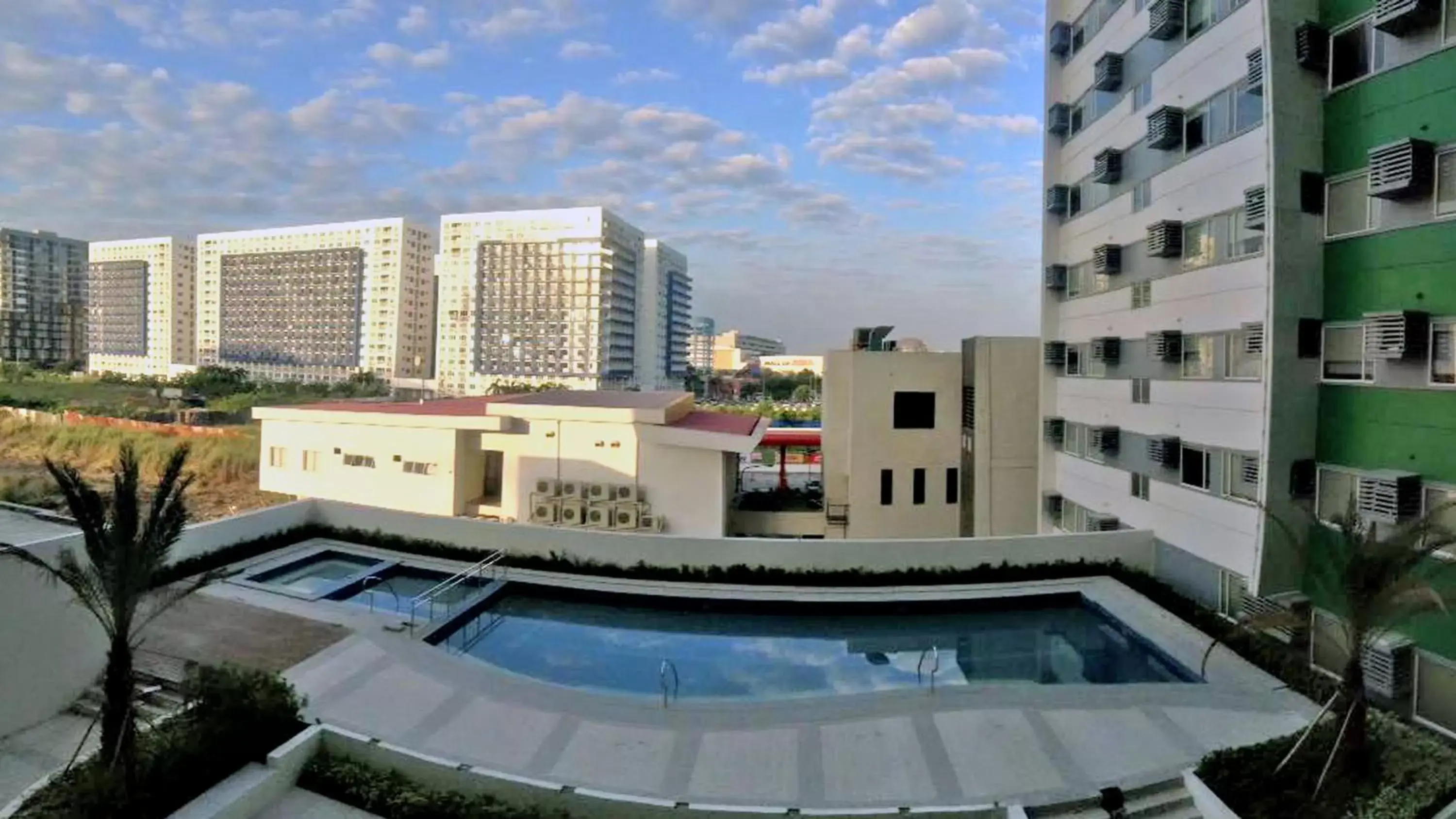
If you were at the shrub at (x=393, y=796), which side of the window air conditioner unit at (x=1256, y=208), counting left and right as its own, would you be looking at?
front

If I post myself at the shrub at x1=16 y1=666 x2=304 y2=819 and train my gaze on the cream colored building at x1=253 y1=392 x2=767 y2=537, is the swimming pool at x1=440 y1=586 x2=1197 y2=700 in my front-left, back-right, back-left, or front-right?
front-right

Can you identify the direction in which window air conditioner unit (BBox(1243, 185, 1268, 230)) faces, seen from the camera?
facing the viewer and to the left of the viewer

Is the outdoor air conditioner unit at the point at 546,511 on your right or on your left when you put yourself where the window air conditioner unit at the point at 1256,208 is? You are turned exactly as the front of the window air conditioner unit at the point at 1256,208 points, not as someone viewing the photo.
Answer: on your right

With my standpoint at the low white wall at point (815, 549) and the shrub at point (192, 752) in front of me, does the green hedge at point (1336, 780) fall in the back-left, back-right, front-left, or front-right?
front-left

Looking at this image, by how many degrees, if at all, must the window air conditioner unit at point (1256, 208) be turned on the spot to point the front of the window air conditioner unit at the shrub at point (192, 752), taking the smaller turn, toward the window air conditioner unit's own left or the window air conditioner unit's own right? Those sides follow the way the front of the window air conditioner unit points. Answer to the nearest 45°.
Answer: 0° — it already faces it

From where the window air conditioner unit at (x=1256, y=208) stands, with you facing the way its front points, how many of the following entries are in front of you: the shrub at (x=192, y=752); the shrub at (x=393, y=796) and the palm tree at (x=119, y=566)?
3

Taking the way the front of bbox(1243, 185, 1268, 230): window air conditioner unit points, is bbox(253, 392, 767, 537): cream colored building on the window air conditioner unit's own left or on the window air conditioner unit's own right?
on the window air conditioner unit's own right
